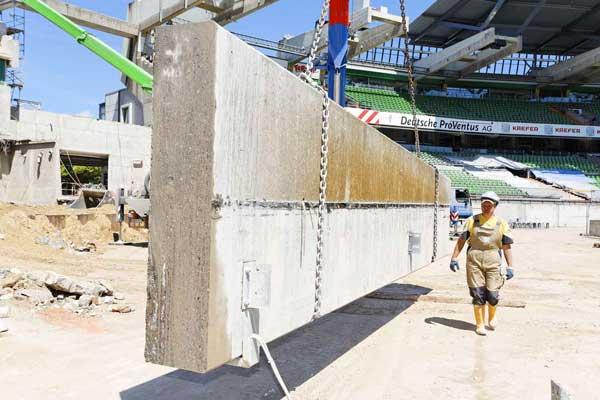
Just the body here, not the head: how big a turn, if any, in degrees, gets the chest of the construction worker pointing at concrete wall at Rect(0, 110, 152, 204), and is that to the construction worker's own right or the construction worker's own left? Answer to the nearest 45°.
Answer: approximately 135° to the construction worker's own right

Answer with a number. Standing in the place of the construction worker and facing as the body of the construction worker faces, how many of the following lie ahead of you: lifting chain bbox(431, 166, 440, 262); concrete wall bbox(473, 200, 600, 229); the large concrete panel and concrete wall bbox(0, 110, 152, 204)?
1

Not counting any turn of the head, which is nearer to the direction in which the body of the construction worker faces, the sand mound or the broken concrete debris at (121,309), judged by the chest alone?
the broken concrete debris

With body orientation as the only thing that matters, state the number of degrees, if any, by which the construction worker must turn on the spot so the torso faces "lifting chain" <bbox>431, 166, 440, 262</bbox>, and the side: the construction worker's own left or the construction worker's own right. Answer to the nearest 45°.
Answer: approximately 135° to the construction worker's own right

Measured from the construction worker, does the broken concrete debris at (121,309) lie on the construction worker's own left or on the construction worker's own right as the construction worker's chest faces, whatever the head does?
on the construction worker's own right

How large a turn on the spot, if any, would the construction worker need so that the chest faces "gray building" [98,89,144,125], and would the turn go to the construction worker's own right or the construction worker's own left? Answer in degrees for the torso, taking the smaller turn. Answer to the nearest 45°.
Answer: approximately 135° to the construction worker's own right

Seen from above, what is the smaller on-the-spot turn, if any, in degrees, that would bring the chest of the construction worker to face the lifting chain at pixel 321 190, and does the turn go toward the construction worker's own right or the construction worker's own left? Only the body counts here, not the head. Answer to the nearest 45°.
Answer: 0° — they already face it

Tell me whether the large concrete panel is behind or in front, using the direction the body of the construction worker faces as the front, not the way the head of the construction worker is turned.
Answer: in front

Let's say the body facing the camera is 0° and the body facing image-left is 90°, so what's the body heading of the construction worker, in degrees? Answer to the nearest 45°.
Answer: approximately 0°

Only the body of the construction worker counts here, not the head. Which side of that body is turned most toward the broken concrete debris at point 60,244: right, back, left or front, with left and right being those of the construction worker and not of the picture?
right

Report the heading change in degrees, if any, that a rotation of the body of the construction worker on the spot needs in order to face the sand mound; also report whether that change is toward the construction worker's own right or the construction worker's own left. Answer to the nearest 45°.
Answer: approximately 135° to the construction worker's own right

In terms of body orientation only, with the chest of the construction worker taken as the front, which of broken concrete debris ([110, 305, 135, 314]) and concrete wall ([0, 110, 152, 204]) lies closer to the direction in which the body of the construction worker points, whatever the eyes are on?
the broken concrete debris

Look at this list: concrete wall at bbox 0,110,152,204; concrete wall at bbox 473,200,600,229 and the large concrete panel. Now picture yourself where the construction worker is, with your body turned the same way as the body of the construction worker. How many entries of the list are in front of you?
1

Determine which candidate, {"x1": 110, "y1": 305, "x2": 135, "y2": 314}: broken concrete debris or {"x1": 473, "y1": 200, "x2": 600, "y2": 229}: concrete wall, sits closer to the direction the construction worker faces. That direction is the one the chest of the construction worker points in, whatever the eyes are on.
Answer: the broken concrete debris
